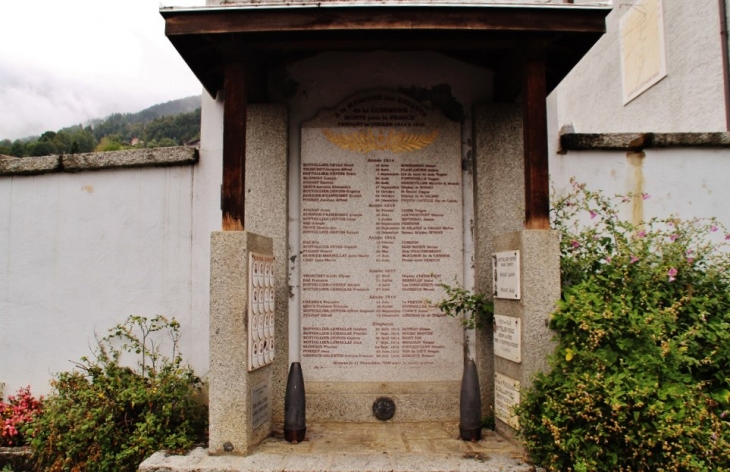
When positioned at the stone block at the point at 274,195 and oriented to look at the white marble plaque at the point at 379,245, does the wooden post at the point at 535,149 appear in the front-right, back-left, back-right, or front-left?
front-right

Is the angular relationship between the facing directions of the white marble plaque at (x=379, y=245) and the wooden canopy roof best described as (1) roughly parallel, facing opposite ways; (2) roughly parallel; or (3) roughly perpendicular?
roughly parallel

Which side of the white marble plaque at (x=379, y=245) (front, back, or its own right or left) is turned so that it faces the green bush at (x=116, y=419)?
right

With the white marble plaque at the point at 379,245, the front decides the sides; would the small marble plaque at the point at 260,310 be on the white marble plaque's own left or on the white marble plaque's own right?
on the white marble plaque's own right

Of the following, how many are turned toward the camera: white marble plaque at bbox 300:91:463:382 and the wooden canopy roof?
2

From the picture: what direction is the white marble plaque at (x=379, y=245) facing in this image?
toward the camera
